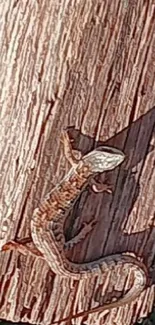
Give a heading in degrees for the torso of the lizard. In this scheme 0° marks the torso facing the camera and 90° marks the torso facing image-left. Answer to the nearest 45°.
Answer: approximately 225°
